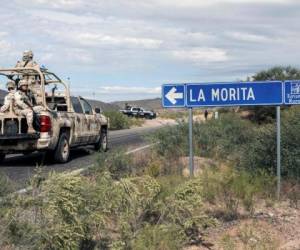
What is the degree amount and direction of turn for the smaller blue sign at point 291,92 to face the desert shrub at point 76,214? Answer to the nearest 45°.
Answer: approximately 45° to its right

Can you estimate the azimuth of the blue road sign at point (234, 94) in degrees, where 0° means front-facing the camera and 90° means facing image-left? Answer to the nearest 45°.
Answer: approximately 0°

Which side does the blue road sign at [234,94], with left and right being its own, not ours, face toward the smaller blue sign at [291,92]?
left

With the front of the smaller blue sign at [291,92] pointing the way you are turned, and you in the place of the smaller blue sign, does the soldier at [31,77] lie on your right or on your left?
on your right

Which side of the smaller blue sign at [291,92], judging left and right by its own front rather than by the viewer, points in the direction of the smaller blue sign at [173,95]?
right

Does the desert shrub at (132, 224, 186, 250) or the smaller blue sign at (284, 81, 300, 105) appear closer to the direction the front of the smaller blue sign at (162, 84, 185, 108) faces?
the desert shrub
